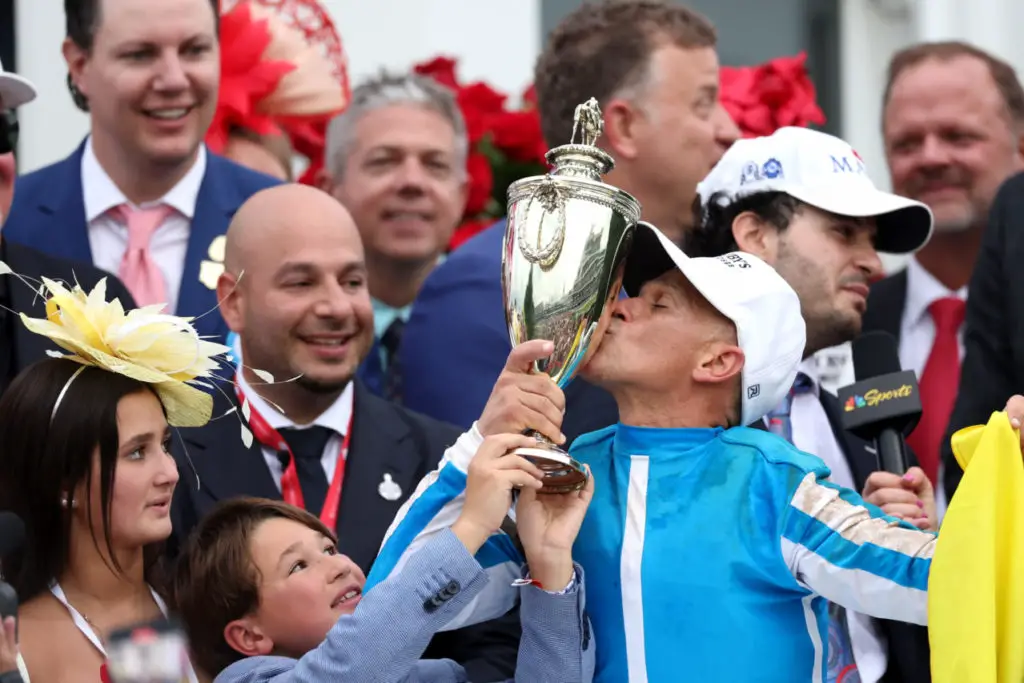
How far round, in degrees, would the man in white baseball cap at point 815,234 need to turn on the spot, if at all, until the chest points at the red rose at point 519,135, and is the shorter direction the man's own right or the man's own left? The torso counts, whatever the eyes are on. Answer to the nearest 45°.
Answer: approximately 180°

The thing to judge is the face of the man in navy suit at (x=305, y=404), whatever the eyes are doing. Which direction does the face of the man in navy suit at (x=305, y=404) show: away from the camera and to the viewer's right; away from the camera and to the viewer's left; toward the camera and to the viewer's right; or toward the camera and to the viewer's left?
toward the camera and to the viewer's right

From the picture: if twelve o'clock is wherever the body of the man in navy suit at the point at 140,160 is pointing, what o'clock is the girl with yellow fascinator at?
The girl with yellow fascinator is roughly at 12 o'clock from the man in navy suit.

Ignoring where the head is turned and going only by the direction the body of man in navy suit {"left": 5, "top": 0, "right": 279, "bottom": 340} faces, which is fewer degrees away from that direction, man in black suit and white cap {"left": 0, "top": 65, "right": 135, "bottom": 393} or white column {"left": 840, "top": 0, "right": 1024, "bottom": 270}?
the man in black suit and white cap

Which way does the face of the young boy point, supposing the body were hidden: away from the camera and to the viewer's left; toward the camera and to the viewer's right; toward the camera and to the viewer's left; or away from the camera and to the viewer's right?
toward the camera and to the viewer's right

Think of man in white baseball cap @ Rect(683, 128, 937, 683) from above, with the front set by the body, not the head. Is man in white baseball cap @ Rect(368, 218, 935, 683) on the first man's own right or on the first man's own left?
on the first man's own right

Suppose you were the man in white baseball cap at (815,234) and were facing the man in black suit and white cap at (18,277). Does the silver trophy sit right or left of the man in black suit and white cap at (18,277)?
left

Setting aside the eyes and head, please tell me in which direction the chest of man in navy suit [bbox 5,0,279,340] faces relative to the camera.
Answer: toward the camera

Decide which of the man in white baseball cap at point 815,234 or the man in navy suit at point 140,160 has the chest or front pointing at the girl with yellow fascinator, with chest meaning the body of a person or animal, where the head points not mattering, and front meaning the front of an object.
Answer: the man in navy suit

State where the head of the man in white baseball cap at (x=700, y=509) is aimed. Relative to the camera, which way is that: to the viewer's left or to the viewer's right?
to the viewer's left

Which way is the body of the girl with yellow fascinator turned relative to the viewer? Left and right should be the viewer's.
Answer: facing the viewer and to the right of the viewer
